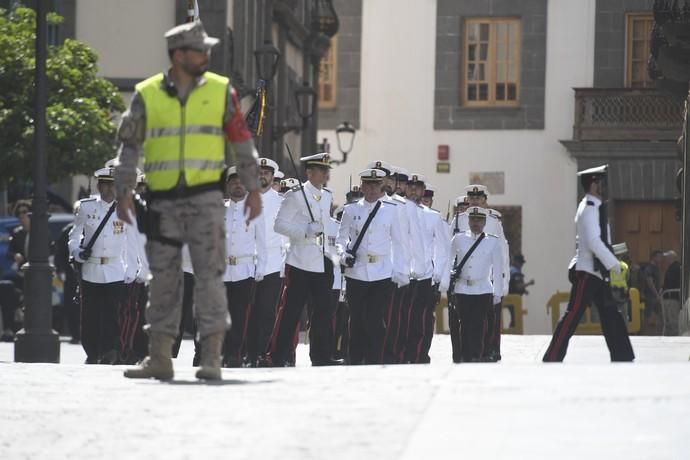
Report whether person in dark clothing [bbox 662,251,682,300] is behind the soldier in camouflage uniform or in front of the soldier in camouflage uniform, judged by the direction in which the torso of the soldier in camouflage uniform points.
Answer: behind

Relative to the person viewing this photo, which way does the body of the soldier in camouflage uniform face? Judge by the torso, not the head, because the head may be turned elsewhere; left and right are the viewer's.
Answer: facing the viewer

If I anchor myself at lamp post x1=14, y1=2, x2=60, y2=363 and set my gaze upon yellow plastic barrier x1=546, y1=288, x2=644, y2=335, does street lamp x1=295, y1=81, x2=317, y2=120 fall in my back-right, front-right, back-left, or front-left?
front-left

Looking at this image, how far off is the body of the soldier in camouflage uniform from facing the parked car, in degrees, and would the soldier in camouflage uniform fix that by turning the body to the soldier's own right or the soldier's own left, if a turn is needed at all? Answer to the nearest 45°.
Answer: approximately 180°

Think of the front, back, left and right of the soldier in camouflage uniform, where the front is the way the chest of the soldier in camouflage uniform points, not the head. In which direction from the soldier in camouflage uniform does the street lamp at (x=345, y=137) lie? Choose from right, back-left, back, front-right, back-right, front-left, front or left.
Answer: back

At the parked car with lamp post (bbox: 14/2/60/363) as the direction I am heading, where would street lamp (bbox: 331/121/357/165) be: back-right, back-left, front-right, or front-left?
back-left

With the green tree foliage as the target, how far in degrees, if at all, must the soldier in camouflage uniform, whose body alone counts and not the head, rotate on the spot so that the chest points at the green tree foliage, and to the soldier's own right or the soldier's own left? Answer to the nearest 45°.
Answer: approximately 180°

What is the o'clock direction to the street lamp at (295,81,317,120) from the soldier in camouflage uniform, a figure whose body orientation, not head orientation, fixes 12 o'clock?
The street lamp is roughly at 6 o'clock from the soldier in camouflage uniform.
